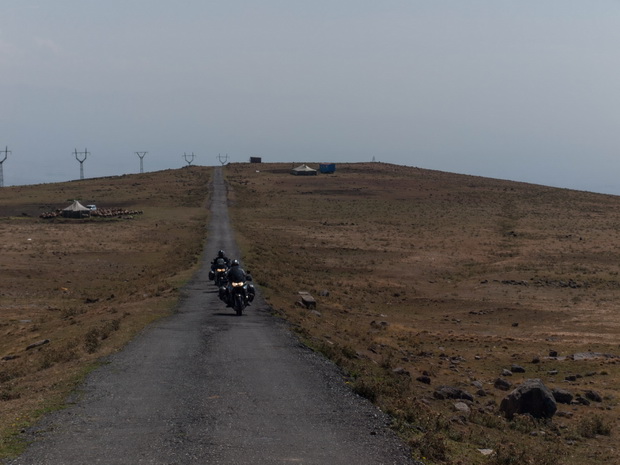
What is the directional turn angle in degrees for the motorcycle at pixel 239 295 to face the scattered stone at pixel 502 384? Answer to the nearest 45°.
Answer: approximately 45° to its left

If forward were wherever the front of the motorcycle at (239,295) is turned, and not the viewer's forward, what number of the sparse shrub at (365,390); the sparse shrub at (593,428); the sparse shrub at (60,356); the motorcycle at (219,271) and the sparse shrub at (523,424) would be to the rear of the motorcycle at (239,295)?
1

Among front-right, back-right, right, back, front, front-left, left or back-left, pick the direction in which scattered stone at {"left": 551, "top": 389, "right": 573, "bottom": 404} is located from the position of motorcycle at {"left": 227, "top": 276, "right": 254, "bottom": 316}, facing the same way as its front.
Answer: front-left

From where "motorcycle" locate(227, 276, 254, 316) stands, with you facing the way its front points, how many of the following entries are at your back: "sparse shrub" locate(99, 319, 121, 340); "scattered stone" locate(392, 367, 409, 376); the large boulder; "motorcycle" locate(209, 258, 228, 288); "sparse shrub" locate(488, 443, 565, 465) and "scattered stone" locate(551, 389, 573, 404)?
1

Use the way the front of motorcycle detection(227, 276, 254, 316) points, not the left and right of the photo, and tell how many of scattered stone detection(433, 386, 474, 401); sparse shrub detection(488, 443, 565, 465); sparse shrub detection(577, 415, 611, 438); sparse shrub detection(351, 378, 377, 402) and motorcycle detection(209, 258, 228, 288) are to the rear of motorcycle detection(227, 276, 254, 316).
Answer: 1

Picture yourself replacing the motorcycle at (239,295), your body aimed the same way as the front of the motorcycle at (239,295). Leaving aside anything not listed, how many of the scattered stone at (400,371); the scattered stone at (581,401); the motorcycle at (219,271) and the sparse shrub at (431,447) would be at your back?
1

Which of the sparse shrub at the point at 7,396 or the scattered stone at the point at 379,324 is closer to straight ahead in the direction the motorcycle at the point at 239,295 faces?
the sparse shrub

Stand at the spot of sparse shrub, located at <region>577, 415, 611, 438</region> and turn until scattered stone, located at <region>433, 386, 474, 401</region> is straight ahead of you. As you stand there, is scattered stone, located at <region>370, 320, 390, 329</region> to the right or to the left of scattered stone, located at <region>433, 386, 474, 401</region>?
right

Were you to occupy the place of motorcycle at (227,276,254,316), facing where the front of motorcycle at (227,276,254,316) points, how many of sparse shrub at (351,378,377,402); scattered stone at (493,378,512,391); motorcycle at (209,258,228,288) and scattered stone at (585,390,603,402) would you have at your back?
1

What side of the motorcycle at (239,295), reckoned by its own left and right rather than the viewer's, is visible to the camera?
front

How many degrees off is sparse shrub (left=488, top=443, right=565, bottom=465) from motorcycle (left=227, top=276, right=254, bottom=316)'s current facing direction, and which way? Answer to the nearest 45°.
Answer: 0° — it already faces it

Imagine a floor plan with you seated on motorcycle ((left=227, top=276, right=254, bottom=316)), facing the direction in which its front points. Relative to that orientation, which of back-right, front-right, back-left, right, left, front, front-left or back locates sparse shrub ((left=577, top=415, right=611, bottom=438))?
front-left

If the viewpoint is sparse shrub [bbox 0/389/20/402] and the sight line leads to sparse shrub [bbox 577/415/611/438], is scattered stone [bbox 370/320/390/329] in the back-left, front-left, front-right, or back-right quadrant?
front-left

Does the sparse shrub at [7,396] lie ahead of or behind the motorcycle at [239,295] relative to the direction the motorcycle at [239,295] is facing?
ahead

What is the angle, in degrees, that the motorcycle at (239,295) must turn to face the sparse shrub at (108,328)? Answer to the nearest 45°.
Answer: approximately 45° to its right

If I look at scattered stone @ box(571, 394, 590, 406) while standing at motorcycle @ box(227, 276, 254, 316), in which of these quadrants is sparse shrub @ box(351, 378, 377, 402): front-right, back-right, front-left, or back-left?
front-right
